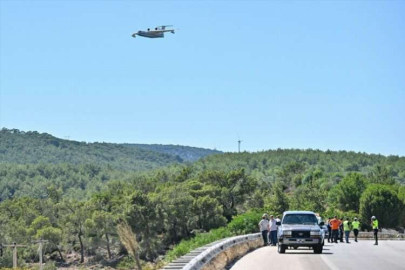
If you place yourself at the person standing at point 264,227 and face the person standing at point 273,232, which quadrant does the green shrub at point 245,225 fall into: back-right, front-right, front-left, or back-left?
back-left

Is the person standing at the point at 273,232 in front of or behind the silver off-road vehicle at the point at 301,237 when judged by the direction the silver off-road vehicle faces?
behind

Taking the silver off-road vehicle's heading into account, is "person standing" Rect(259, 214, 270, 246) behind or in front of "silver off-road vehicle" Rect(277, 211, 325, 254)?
behind

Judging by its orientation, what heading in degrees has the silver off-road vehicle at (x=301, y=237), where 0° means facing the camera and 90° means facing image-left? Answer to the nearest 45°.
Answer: approximately 0°
